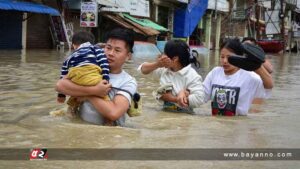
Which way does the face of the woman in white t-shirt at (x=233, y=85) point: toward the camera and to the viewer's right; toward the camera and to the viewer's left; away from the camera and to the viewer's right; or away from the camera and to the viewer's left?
toward the camera and to the viewer's left

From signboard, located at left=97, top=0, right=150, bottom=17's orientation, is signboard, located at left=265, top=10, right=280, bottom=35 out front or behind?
behind

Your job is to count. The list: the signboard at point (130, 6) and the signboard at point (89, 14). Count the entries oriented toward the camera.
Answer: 2

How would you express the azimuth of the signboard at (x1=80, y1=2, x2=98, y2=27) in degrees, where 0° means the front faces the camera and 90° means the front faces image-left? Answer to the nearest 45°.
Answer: approximately 0°

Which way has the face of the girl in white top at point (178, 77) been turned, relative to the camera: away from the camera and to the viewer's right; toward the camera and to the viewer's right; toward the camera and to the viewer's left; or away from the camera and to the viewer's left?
toward the camera and to the viewer's left

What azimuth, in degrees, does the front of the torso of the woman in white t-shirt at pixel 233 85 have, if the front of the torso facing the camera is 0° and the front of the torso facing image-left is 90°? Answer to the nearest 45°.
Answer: approximately 45°
